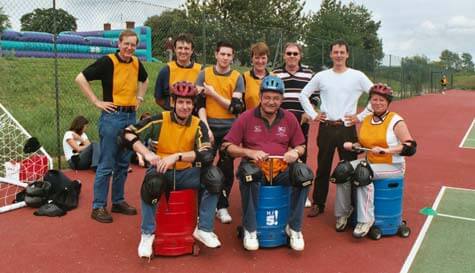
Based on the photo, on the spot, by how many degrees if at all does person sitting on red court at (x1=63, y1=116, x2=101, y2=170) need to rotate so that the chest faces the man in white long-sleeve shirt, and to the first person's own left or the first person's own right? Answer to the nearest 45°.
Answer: approximately 45° to the first person's own right

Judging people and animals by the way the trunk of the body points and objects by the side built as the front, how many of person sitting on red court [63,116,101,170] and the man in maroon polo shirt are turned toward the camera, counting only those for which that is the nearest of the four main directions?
1

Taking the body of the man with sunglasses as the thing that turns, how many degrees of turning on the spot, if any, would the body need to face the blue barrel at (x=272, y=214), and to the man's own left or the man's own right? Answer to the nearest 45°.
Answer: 0° — they already face it

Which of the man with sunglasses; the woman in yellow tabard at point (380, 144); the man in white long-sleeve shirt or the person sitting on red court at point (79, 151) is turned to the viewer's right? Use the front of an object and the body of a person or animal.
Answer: the person sitting on red court

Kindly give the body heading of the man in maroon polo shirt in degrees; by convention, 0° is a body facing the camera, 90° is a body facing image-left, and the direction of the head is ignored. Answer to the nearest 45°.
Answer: approximately 0°

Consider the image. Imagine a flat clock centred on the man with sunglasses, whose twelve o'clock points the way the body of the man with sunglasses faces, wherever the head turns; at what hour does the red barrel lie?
The red barrel is roughly at 1 o'clock from the man with sunglasses.

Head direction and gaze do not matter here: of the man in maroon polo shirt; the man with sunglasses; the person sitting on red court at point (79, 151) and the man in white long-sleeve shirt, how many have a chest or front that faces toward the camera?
3

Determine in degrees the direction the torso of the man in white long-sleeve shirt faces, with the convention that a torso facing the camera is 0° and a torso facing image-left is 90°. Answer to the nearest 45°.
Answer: approximately 0°
